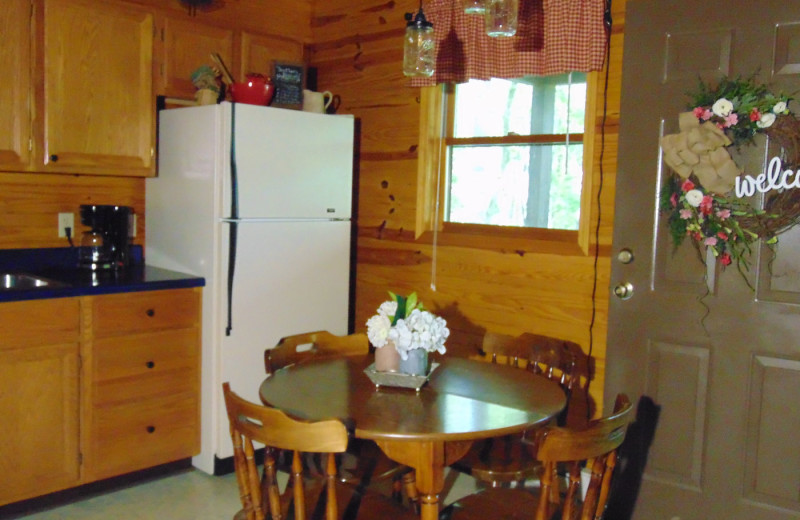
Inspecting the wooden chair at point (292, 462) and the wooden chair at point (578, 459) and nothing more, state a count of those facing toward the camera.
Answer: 0

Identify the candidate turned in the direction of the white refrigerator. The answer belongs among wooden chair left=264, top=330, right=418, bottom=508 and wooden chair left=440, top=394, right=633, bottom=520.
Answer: wooden chair left=440, top=394, right=633, bottom=520

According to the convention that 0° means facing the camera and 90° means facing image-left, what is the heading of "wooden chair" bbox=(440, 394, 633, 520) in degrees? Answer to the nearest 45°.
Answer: approximately 135°

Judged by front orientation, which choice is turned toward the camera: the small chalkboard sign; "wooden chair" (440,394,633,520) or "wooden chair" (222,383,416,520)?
the small chalkboard sign

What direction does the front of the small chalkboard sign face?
toward the camera

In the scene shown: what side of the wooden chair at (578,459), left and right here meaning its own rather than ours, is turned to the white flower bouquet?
front

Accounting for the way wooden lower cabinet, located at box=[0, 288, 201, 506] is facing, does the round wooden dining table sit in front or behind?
in front

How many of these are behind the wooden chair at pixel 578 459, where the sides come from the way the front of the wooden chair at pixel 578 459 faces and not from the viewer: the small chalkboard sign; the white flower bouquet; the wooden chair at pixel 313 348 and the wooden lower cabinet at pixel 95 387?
0

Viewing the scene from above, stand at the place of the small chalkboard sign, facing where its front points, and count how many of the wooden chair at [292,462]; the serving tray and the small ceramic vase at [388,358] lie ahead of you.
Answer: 3

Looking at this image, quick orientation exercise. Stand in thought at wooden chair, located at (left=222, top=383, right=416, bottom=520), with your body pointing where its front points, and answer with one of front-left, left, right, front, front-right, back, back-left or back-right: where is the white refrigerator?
front-left

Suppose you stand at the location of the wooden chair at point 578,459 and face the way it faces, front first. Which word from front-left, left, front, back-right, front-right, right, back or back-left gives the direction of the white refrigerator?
front

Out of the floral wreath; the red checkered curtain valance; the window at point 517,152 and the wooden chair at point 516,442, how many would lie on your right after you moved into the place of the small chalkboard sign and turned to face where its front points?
0

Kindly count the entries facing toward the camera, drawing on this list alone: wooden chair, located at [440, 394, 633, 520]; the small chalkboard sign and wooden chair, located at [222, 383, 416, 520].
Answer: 1

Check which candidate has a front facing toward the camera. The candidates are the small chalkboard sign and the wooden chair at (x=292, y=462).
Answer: the small chalkboard sign

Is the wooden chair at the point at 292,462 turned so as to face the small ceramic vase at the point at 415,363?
yes

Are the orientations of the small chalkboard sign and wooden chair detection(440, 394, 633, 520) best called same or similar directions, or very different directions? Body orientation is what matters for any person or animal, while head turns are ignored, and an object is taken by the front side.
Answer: very different directions
